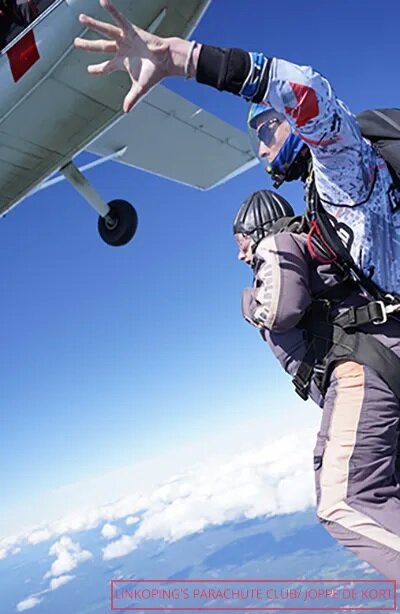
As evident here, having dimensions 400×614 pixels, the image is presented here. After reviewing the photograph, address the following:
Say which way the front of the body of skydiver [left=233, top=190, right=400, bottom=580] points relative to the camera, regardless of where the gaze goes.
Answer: to the viewer's left

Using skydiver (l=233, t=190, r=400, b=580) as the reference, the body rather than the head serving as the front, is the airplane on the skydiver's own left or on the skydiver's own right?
on the skydiver's own right

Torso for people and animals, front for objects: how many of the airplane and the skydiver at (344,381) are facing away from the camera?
0
